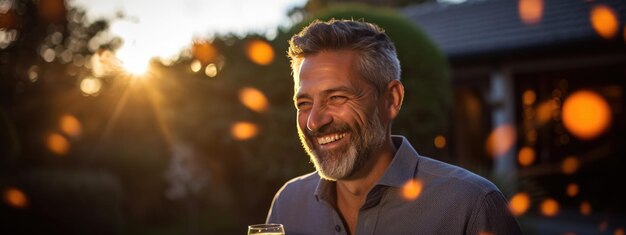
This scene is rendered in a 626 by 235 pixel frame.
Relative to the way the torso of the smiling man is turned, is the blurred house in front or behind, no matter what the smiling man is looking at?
behind

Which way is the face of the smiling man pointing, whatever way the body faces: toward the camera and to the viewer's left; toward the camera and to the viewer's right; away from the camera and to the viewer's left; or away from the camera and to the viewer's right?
toward the camera and to the viewer's left
